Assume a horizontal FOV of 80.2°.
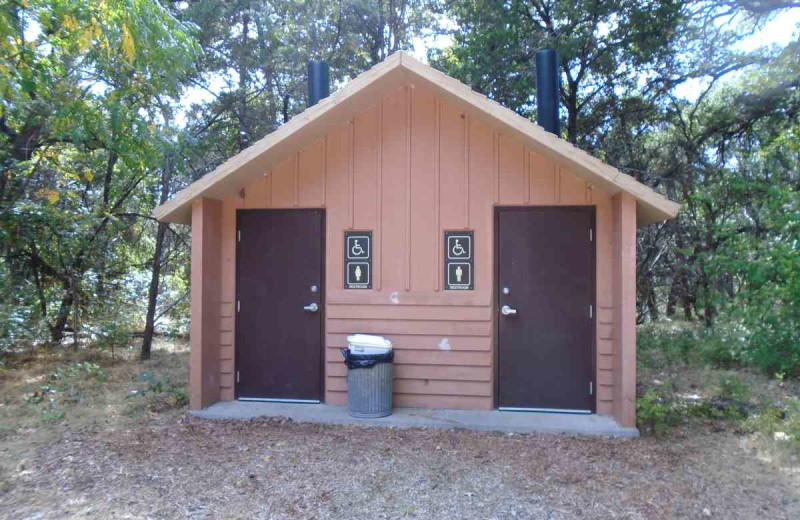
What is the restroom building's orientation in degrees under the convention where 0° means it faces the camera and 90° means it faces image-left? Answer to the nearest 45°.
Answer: approximately 0°

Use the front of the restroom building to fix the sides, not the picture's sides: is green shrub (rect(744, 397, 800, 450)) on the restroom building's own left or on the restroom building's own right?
on the restroom building's own left

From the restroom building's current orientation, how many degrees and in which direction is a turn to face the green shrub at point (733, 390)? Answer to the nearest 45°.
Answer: approximately 90° to its left

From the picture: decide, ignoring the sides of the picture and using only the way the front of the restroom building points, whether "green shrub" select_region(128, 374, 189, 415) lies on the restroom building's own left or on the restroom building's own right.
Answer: on the restroom building's own right

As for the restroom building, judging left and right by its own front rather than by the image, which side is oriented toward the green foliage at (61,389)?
right

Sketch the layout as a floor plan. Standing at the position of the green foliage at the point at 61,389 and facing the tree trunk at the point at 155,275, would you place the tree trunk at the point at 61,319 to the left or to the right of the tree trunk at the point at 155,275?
left
